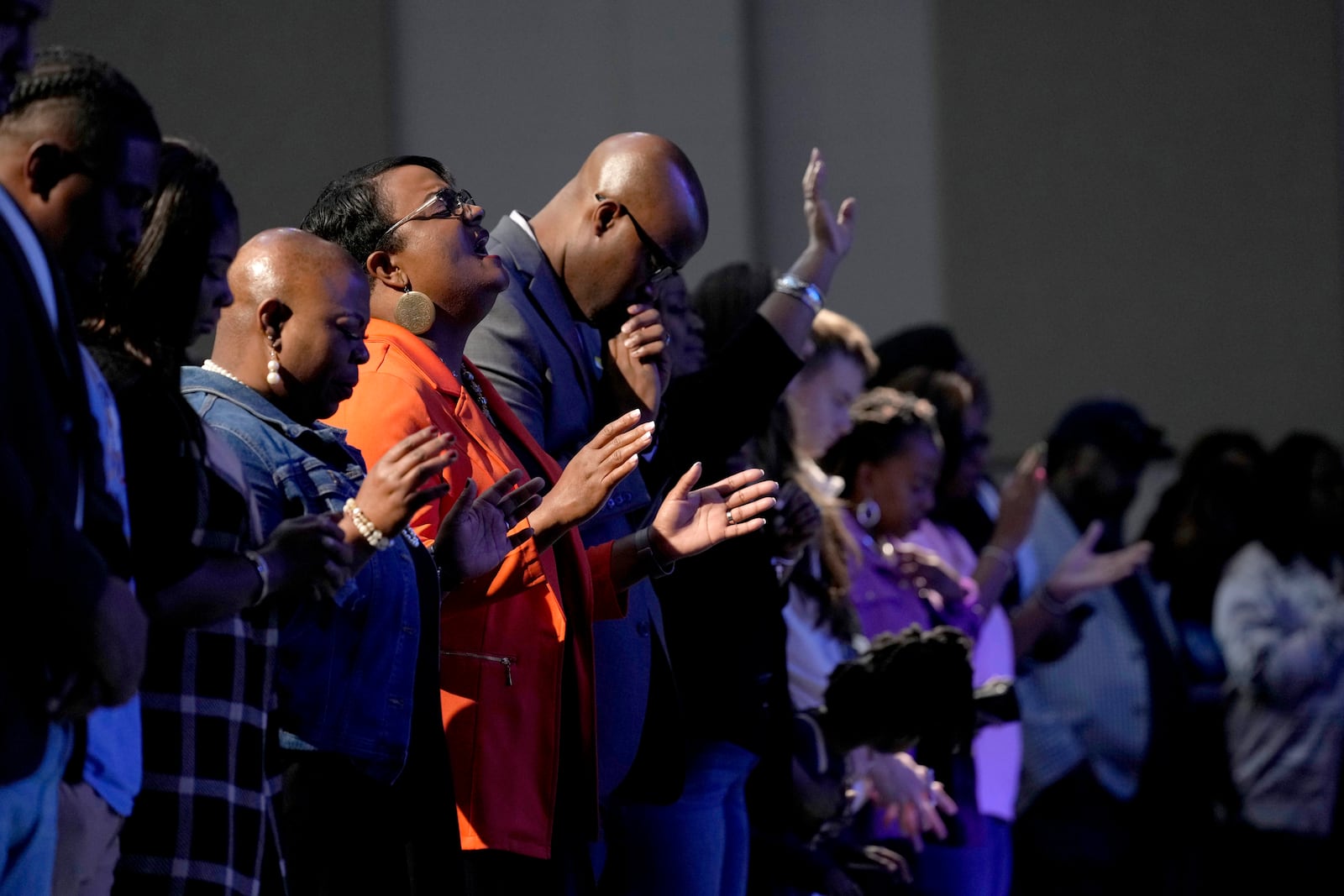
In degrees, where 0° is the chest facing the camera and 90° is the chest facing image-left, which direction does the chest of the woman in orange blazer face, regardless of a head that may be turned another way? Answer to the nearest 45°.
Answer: approximately 270°

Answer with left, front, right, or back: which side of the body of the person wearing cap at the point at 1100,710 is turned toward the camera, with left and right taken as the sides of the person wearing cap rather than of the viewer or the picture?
right

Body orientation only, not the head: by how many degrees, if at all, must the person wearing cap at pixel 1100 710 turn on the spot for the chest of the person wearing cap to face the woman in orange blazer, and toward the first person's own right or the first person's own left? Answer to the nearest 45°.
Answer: approximately 90° to the first person's own right

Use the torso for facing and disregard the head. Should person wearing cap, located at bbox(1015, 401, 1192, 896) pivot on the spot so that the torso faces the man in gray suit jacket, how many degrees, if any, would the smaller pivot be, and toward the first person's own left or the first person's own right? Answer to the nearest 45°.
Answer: approximately 90° to the first person's own right

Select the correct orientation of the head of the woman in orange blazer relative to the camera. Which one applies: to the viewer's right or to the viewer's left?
to the viewer's right

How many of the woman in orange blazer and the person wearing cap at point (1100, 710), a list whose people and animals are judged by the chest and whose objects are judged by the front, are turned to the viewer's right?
2

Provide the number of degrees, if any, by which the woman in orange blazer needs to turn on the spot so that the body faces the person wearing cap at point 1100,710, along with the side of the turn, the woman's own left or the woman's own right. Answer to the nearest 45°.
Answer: approximately 45° to the woman's own left
